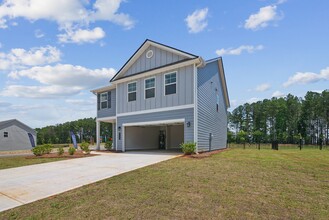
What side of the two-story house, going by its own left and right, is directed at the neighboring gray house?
right

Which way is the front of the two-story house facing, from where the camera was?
facing the viewer and to the left of the viewer

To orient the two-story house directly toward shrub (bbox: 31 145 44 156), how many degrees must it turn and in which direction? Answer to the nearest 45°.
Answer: approximately 45° to its right

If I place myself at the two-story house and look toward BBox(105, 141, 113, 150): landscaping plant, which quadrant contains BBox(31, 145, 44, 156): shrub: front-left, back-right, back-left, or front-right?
front-left

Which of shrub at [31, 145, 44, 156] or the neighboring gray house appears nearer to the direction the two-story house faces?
the shrub
